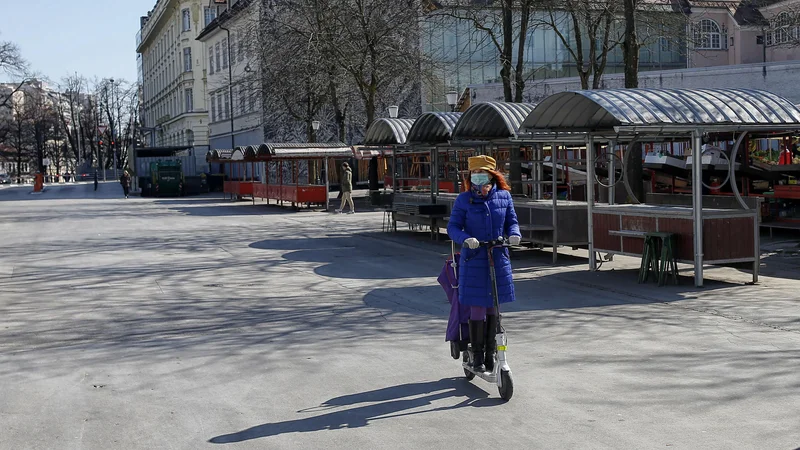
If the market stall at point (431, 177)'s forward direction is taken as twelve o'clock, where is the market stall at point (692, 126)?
the market stall at point (692, 126) is roughly at 10 o'clock from the market stall at point (431, 177).

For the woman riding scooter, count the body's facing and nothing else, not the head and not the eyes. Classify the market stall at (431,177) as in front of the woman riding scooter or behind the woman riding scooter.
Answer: behind

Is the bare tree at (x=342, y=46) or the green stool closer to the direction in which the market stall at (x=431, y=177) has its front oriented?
the green stool

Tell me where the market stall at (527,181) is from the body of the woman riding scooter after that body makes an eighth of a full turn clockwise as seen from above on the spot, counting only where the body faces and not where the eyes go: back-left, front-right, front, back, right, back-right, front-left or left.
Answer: back-right

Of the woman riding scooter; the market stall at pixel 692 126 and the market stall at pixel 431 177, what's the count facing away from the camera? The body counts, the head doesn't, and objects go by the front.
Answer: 0

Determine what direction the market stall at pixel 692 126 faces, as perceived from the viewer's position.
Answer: facing the viewer and to the left of the viewer

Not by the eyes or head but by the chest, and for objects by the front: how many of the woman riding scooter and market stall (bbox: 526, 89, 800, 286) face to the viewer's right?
0

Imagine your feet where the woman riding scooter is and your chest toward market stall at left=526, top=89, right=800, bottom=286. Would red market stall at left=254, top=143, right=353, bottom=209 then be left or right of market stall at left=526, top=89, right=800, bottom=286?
left

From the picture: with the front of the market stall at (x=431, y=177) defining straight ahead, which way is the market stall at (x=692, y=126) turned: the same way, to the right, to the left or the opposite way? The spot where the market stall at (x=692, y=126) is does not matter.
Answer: the same way

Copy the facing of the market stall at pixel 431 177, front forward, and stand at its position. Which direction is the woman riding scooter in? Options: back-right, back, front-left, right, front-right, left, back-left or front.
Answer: front-left

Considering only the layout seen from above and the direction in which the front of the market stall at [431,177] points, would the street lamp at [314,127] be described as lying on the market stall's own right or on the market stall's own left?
on the market stall's own right

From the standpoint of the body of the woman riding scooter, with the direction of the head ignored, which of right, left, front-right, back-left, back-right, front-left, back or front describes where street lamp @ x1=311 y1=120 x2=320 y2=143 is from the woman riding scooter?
back

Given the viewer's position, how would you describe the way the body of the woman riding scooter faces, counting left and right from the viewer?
facing the viewer

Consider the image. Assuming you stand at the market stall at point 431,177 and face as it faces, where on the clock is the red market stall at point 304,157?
The red market stall is roughly at 4 o'clock from the market stall.

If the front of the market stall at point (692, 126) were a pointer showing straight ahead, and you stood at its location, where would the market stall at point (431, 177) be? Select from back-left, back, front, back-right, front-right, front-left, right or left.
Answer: right

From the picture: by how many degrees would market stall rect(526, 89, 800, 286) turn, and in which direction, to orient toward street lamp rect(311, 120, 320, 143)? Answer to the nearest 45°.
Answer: approximately 90° to its right

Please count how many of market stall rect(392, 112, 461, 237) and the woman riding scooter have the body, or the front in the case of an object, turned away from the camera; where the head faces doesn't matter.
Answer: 0
